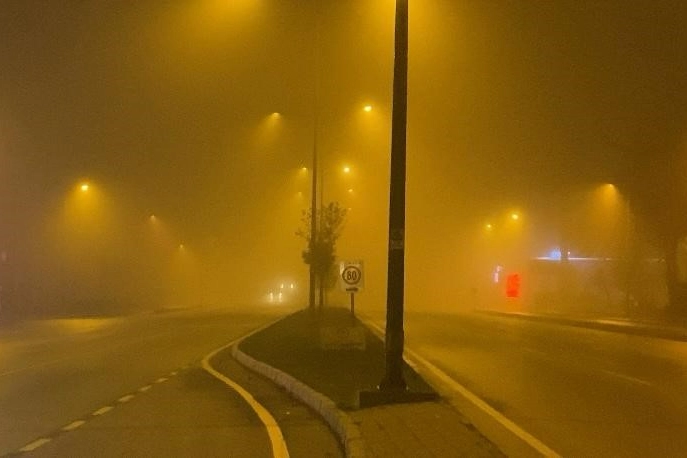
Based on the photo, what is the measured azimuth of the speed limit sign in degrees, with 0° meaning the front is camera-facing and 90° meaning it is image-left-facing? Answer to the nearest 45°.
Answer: approximately 0°

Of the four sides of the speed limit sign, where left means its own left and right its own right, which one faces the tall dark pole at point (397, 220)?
front
